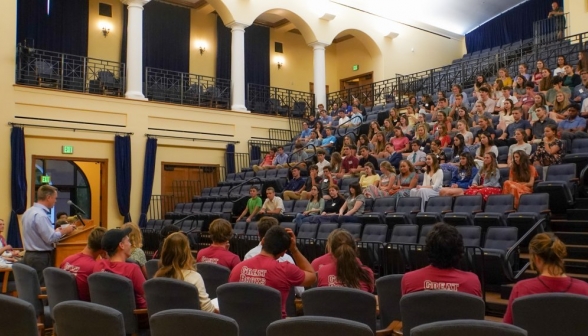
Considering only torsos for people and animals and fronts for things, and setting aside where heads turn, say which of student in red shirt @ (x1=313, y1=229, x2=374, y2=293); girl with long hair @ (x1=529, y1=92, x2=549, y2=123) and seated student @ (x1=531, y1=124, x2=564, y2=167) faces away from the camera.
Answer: the student in red shirt

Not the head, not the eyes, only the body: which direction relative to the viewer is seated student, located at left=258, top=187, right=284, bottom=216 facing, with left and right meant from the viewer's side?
facing the viewer and to the left of the viewer

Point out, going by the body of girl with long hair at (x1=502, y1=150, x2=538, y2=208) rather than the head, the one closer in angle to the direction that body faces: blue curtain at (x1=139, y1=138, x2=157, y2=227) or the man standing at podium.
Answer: the man standing at podium

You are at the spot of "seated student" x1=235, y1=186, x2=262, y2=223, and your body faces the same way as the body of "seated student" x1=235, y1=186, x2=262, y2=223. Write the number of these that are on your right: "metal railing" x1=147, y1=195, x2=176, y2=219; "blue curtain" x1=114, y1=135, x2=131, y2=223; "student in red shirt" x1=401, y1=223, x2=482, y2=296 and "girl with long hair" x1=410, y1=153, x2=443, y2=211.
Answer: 2

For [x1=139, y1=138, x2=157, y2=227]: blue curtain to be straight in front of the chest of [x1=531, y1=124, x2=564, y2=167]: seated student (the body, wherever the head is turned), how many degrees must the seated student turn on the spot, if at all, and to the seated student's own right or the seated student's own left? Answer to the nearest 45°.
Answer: approximately 45° to the seated student's own right

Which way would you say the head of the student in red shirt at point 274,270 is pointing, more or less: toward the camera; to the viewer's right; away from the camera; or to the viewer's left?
away from the camera

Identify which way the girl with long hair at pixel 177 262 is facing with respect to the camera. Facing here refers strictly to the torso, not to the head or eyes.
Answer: away from the camera

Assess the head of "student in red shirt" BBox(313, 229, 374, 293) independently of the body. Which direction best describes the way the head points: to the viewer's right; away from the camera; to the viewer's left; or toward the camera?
away from the camera

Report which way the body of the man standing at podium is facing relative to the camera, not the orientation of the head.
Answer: to the viewer's right

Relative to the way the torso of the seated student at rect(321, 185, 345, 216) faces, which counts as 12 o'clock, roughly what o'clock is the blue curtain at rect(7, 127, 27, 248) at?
The blue curtain is roughly at 2 o'clock from the seated student.

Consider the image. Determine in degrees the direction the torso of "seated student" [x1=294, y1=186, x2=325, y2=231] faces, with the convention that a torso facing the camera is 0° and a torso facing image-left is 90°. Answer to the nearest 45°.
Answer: approximately 45°

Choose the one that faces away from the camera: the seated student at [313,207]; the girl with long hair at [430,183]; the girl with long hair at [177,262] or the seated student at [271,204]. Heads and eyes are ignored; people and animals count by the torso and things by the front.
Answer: the girl with long hair at [177,262]

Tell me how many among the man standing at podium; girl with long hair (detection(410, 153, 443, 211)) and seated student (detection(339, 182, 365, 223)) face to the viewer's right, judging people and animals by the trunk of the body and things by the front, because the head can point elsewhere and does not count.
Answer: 1

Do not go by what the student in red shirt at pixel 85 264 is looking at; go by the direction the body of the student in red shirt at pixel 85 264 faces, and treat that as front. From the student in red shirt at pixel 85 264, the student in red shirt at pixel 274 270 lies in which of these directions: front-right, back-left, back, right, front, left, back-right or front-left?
right
